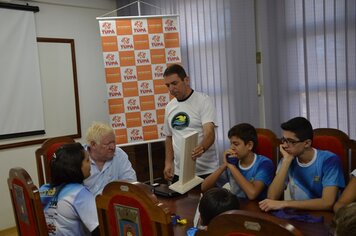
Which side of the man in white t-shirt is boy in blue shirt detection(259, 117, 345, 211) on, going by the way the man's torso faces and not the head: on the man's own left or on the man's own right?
on the man's own left

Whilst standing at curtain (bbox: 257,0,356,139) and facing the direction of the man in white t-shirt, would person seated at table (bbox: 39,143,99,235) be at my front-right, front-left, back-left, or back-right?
front-left

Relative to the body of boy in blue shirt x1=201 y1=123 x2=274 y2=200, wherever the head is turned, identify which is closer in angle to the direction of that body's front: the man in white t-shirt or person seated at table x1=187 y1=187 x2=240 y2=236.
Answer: the person seated at table

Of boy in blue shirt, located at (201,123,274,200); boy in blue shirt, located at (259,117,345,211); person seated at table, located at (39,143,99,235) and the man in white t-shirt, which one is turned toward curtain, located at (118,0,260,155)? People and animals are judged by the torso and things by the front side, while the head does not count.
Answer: the person seated at table

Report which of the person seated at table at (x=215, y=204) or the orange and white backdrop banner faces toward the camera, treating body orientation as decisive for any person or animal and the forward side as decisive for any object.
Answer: the orange and white backdrop banner

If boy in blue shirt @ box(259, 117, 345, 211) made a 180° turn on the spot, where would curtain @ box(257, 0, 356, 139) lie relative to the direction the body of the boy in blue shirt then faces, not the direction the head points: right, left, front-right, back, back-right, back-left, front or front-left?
front-left

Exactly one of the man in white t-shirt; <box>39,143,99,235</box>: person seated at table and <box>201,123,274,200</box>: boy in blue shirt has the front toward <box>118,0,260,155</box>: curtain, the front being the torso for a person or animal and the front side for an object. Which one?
the person seated at table

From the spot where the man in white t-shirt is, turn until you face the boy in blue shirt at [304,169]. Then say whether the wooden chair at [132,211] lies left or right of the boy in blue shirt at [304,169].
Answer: right

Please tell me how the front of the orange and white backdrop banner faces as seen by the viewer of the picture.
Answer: facing the viewer

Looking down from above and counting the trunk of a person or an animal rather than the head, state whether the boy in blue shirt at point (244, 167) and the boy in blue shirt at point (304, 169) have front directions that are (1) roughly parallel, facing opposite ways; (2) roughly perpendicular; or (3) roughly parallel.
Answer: roughly parallel

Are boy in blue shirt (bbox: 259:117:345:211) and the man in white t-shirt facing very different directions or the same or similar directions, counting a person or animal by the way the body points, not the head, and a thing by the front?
same or similar directions

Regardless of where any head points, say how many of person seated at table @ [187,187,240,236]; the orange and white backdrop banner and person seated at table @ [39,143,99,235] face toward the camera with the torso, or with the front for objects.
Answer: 1

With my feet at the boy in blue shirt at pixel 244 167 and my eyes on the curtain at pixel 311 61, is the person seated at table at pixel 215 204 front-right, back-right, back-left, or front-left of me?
back-right

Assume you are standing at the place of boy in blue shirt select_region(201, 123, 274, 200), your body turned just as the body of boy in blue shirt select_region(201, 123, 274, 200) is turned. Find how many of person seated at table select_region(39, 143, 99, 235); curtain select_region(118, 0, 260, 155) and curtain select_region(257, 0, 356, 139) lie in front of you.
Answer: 1

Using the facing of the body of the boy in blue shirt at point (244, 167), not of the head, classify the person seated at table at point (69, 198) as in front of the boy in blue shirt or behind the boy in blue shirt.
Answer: in front

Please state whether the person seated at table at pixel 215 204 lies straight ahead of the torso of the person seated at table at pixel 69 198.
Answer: no

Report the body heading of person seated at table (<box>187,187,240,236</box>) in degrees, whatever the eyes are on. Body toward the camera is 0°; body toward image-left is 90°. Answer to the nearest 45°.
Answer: approximately 135°

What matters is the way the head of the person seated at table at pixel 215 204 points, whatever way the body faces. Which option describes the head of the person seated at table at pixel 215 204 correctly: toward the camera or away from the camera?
away from the camera

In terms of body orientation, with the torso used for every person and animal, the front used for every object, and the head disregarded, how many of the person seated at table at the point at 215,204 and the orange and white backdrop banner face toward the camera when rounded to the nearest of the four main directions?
1

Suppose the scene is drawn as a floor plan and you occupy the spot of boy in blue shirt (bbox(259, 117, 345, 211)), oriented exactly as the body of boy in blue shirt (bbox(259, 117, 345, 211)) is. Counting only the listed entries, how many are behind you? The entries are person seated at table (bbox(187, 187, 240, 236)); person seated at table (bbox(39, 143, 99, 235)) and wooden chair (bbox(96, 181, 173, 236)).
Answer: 0
